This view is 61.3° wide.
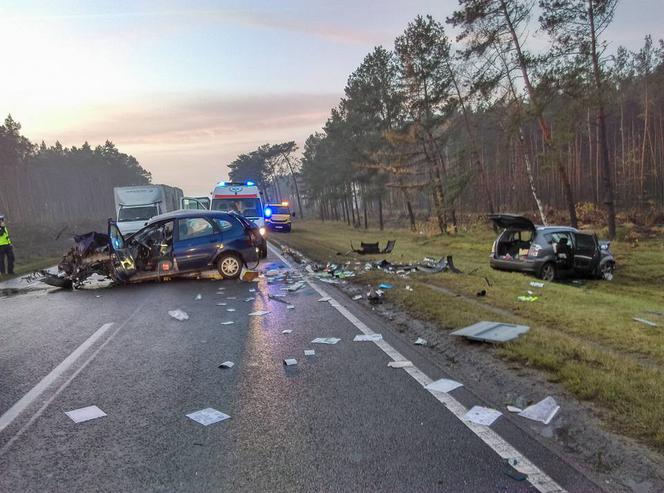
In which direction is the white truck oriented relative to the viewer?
toward the camera

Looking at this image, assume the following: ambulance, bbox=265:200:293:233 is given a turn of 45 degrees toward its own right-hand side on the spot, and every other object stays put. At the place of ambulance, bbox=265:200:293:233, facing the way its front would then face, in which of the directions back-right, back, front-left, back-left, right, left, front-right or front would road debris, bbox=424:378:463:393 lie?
front-left

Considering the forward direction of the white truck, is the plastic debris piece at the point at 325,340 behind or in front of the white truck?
in front

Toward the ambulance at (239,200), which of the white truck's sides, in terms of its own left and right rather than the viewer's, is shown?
left

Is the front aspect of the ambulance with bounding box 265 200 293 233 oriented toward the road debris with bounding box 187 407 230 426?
yes

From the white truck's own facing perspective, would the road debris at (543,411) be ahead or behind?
ahead

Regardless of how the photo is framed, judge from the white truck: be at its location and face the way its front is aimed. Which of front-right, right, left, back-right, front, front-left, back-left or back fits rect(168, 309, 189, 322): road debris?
front

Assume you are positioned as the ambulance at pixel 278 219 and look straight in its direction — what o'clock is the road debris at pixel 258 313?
The road debris is roughly at 12 o'clock from the ambulance.

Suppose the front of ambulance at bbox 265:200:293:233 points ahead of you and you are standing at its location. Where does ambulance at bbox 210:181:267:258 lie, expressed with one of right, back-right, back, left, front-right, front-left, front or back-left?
front

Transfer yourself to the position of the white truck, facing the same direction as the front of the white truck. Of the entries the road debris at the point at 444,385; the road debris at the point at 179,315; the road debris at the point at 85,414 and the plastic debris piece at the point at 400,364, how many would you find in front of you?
4

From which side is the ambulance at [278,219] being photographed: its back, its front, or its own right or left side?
front

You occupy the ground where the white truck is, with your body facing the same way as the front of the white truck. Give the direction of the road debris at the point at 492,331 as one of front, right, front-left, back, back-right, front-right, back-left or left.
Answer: front

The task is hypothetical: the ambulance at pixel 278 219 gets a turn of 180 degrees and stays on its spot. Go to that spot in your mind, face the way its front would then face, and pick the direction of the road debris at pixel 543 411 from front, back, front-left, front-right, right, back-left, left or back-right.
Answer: back
